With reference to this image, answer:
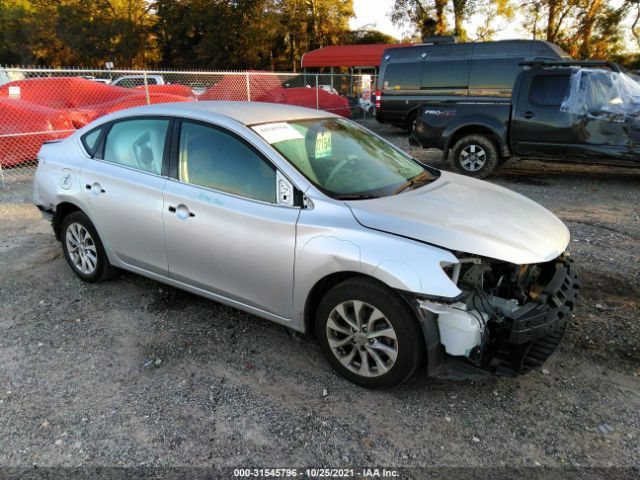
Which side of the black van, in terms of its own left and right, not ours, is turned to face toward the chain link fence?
back

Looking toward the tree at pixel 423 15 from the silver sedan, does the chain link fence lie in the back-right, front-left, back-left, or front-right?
front-left

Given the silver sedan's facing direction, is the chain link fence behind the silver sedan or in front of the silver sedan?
behind

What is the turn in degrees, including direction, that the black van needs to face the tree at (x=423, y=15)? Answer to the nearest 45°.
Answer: approximately 90° to its left

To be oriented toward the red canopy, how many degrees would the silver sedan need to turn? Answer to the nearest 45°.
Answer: approximately 135° to its left

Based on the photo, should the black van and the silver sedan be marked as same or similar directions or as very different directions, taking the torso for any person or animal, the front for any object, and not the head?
same or similar directions

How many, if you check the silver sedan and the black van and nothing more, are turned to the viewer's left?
0

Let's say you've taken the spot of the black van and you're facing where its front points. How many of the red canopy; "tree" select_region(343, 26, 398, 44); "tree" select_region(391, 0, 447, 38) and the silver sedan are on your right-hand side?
1

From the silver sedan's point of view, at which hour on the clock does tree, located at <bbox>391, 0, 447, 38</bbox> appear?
The tree is roughly at 8 o'clock from the silver sedan.

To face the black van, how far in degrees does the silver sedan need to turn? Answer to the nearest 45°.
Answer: approximately 135° to its left

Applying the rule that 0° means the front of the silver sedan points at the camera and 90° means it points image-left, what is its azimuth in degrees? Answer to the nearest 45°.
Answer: approximately 315°

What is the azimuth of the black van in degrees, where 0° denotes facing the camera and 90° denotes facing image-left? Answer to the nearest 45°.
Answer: approximately 270°
